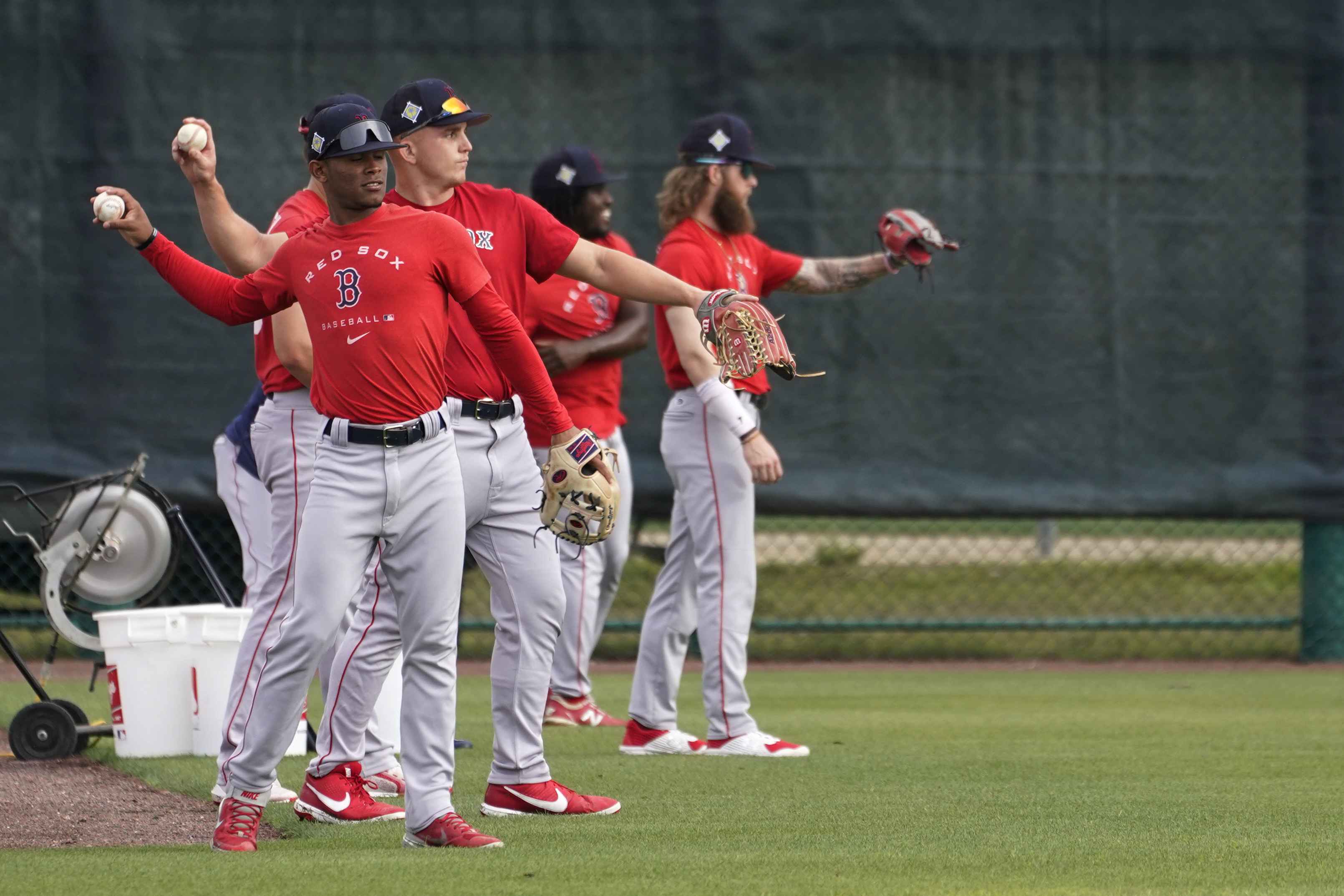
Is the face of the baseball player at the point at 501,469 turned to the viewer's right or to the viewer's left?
to the viewer's right

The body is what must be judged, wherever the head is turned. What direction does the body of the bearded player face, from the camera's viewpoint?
to the viewer's right

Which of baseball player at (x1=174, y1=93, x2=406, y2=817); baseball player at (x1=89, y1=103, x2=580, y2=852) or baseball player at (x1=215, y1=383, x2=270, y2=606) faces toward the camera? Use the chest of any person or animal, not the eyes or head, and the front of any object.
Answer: baseball player at (x1=89, y1=103, x2=580, y2=852)

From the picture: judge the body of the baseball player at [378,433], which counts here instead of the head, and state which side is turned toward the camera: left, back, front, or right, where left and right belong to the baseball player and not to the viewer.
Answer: front

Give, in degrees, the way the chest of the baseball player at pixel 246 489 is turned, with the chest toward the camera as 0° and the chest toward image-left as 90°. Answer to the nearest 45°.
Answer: approximately 270°

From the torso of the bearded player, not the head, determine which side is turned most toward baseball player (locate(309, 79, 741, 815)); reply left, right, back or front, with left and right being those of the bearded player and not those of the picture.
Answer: right

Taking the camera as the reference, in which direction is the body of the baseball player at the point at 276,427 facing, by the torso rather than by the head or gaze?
to the viewer's right

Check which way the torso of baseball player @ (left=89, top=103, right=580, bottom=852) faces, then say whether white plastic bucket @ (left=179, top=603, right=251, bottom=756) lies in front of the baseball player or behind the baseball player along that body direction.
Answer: behind

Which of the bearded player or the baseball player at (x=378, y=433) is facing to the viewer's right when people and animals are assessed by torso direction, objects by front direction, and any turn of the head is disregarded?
the bearded player

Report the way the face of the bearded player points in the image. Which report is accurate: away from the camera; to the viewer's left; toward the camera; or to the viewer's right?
to the viewer's right

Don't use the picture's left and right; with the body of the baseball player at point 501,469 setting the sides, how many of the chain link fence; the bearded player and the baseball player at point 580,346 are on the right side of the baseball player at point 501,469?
0
